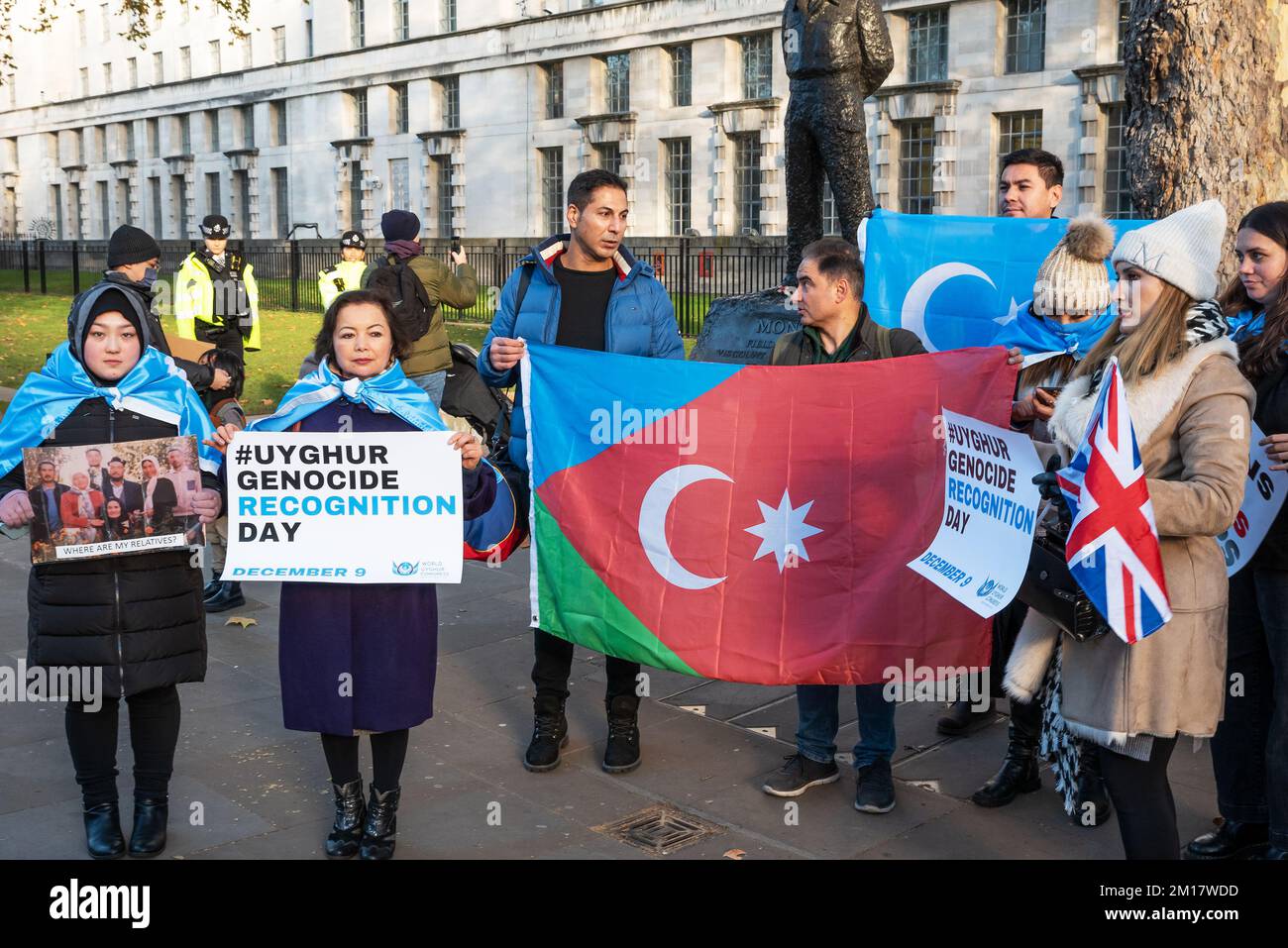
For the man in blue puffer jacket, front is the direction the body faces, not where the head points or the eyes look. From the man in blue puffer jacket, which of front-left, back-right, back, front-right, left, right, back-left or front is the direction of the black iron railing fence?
back

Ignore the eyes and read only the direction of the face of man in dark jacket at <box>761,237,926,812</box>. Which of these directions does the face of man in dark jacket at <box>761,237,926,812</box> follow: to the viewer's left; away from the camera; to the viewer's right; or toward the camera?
to the viewer's left

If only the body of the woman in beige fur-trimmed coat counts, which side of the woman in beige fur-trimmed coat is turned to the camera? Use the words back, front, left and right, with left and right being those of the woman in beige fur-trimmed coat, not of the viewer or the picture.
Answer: left

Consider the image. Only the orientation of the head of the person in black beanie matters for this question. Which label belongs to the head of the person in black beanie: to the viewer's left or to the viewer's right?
to the viewer's right

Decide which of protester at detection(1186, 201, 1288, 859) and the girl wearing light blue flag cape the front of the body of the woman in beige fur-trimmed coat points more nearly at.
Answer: the girl wearing light blue flag cape

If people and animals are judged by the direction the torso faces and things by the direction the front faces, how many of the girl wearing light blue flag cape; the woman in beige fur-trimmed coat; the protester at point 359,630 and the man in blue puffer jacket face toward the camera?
3
